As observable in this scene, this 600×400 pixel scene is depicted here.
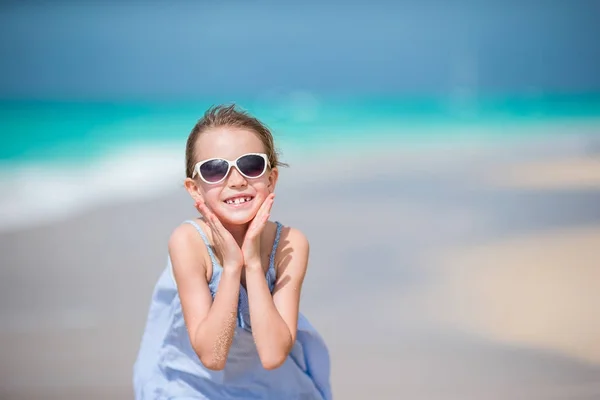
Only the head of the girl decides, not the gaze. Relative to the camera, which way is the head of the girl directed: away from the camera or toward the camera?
toward the camera

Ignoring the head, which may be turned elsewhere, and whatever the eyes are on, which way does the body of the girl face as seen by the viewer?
toward the camera
